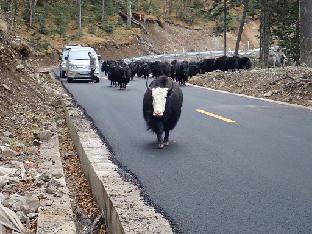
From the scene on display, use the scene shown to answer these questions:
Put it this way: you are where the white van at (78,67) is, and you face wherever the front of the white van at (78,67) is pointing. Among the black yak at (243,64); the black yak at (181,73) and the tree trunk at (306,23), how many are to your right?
0

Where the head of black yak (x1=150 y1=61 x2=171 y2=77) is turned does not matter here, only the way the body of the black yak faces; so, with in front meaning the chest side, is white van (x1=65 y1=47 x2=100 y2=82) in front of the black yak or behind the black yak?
in front

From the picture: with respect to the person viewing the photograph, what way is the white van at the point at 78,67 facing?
facing the viewer

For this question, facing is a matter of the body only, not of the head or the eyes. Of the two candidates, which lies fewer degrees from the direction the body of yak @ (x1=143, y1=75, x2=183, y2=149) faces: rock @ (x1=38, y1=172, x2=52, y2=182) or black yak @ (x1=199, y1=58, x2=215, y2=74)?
the rock

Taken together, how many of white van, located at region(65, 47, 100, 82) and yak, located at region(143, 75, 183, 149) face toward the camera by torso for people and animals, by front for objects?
2

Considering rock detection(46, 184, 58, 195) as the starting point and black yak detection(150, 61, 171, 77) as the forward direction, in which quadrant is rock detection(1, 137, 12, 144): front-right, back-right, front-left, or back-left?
front-left

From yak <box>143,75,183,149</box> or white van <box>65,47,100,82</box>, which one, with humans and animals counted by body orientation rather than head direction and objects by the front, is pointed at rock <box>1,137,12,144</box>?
the white van

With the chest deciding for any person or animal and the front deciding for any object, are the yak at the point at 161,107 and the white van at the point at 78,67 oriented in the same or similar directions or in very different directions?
same or similar directions

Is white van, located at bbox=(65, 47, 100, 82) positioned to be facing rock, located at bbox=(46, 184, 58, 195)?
yes

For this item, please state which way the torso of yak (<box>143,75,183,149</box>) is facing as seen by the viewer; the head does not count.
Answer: toward the camera

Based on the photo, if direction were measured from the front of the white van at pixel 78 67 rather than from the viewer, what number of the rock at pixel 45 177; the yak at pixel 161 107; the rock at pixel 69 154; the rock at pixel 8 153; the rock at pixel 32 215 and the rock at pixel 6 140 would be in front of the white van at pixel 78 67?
6

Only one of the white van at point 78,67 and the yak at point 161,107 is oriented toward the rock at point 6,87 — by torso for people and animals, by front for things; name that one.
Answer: the white van

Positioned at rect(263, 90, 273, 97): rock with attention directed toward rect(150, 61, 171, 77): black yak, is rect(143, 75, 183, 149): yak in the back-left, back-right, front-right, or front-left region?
back-left

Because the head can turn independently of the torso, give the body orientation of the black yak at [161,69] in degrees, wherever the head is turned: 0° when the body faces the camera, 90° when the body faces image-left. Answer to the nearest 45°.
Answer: approximately 45°

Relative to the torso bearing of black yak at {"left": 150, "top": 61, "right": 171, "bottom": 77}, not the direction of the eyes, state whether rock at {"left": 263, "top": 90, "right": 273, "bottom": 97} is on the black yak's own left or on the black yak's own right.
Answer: on the black yak's own left

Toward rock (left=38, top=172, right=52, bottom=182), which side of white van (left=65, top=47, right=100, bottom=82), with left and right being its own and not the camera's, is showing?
front

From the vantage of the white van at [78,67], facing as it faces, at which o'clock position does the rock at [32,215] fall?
The rock is roughly at 12 o'clock from the white van.

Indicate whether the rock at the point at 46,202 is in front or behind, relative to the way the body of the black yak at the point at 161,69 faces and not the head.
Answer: in front

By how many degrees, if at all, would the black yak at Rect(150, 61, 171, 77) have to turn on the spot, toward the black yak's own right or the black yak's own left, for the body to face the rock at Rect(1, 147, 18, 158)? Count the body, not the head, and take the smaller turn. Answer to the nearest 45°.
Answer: approximately 45° to the black yak's own left

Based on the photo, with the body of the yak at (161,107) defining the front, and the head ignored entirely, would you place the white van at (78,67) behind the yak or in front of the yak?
behind
